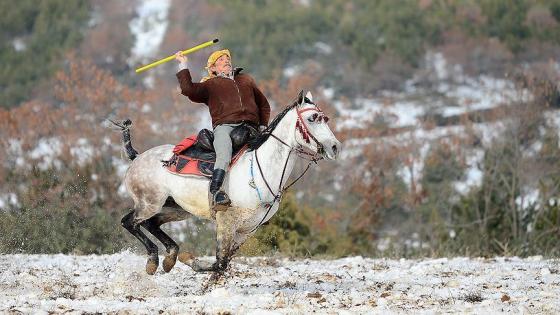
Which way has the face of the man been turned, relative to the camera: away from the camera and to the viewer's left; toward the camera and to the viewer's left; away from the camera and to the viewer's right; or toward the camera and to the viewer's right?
toward the camera and to the viewer's right

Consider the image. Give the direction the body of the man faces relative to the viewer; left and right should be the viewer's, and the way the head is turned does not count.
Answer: facing the viewer and to the right of the viewer

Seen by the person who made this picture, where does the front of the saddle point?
facing to the right of the viewer

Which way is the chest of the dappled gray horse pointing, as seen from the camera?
to the viewer's right
